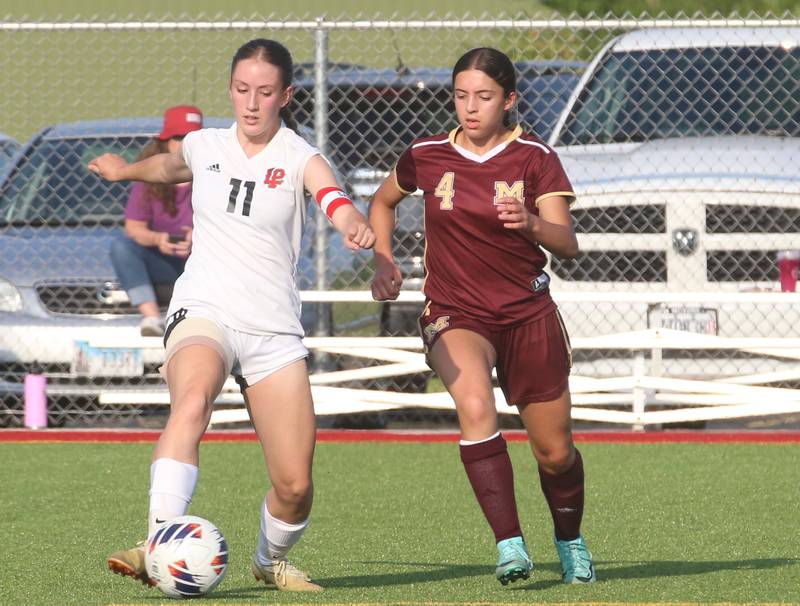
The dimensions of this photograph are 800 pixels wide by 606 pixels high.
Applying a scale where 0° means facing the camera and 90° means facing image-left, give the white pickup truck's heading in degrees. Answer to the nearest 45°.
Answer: approximately 0°

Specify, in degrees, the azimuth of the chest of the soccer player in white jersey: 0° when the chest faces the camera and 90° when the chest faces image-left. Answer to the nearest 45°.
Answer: approximately 0°

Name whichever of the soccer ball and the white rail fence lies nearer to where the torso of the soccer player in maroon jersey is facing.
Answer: the soccer ball

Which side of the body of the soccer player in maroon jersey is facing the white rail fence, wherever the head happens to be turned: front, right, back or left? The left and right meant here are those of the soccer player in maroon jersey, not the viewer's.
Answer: back

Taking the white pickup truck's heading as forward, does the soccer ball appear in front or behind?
in front

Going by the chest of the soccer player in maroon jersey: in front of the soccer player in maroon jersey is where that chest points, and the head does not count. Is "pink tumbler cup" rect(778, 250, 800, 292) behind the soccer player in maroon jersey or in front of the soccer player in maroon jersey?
behind

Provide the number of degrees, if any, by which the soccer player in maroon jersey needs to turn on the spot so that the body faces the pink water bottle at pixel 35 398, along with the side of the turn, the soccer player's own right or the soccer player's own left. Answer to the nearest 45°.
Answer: approximately 135° to the soccer player's own right

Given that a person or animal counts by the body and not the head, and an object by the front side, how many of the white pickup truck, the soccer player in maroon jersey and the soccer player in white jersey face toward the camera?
3

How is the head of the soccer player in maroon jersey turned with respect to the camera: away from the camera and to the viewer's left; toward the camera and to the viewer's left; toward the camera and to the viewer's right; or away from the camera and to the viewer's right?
toward the camera and to the viewer's left
